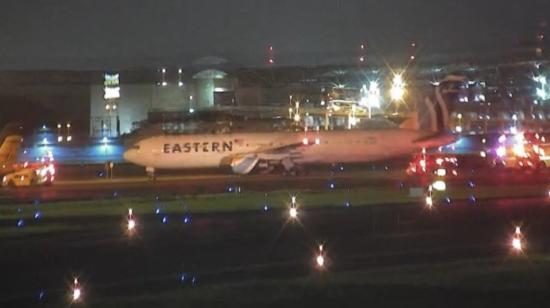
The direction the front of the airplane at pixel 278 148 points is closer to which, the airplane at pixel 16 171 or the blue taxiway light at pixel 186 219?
the airplane

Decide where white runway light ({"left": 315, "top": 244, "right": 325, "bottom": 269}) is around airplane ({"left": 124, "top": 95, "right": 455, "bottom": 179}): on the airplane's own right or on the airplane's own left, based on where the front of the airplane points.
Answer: on the airplane's own left

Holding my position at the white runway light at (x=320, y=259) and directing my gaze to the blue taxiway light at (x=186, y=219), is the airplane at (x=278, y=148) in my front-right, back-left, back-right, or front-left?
front-right

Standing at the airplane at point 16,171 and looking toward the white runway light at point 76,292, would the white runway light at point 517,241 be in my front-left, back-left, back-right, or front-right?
front-left

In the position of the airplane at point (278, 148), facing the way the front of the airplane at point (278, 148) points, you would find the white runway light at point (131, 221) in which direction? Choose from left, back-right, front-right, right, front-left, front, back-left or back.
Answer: left

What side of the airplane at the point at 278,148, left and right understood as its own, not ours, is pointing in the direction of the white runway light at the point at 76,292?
left

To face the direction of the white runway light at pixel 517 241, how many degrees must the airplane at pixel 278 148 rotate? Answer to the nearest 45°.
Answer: approximately 90° to its left

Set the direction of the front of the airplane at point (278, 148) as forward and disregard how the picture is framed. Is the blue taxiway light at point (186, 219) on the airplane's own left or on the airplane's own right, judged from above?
on the airplane's own left

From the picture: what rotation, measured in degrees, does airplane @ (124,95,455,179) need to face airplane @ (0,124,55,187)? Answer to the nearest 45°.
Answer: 0° — it already faces it

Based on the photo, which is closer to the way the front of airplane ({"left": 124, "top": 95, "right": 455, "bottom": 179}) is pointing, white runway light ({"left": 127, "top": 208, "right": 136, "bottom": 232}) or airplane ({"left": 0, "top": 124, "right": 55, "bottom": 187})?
the airplane

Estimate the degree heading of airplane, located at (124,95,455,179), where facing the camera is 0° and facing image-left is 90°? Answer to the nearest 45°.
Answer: approximately 90°
